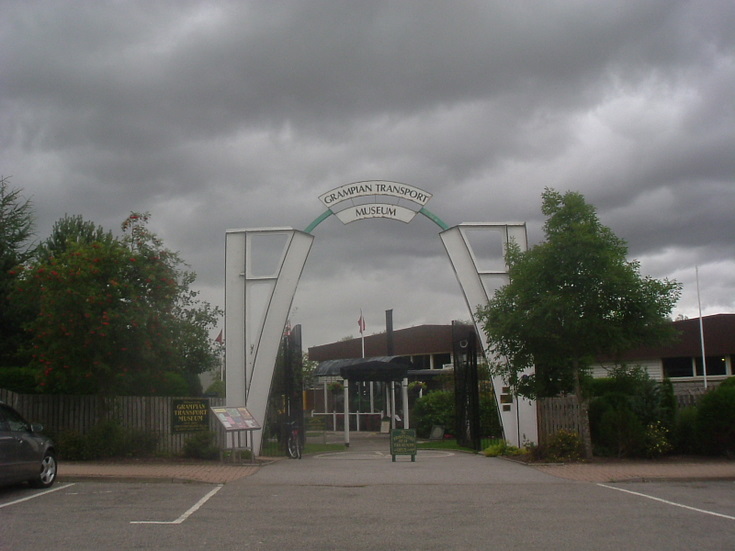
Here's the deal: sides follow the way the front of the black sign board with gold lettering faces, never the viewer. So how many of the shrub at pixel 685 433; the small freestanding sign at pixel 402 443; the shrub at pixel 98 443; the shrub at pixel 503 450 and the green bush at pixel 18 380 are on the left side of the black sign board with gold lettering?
3

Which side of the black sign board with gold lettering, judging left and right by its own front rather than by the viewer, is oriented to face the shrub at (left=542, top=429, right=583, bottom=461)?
left

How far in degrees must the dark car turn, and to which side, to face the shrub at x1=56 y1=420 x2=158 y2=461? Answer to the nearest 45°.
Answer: approximately 45° to its left

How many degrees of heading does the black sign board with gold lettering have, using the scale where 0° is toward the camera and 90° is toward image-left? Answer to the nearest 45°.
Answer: approximately 0°

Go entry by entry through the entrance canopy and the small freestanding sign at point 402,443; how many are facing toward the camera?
2

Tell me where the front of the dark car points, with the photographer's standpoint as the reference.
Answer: facing away from the viewer and to the right of the viewer
